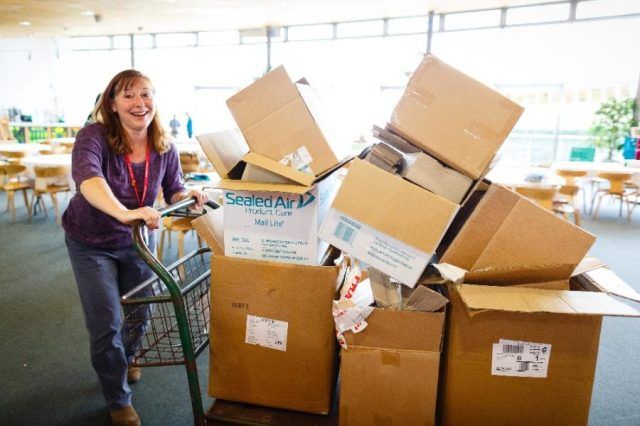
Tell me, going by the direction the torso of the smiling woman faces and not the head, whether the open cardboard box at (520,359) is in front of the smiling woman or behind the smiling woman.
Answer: in front

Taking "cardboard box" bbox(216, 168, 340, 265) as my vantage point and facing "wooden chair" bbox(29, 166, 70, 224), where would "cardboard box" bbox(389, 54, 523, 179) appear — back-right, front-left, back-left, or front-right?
back-right

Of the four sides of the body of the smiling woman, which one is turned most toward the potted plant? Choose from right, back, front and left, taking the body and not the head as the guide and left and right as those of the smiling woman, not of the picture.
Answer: left

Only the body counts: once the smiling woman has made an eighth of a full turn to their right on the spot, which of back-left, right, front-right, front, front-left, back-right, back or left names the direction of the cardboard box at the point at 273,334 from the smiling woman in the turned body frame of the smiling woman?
front-left

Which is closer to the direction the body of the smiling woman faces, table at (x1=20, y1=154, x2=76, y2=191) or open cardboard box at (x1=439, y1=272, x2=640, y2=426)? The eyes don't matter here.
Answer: the open cardboard box

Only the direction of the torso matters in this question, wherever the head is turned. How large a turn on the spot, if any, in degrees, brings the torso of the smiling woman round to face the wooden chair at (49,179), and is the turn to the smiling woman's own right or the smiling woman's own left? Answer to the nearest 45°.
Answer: approximately 135° to the smiling woman's own left

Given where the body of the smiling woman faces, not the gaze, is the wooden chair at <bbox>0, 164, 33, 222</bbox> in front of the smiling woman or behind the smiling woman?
behind

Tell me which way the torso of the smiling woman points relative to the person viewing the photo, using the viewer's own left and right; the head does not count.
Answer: facing the viewer and to the right of the viewer
